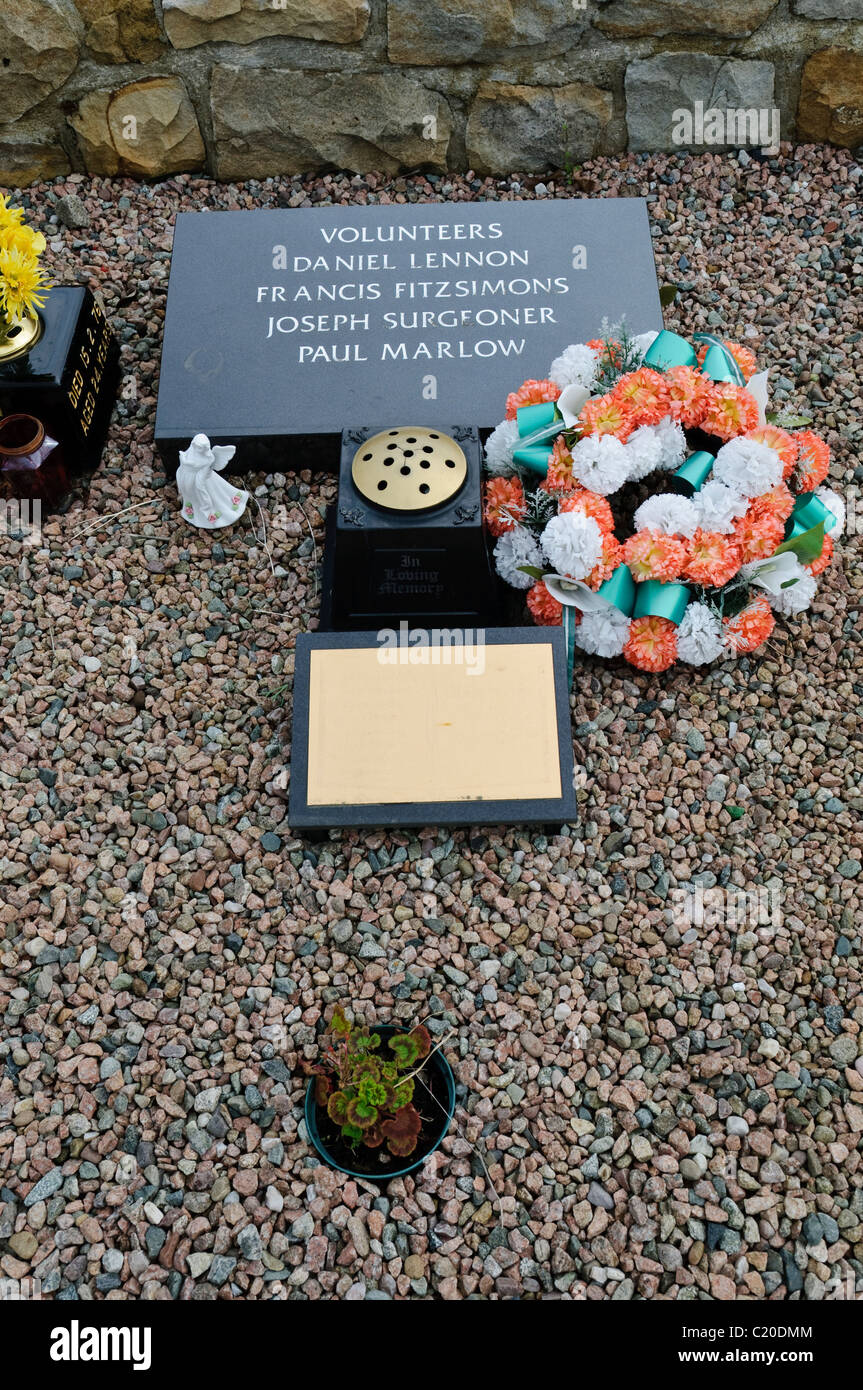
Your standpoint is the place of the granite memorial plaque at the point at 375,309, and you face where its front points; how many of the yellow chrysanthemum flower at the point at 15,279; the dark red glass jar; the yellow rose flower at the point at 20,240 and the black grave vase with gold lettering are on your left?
0

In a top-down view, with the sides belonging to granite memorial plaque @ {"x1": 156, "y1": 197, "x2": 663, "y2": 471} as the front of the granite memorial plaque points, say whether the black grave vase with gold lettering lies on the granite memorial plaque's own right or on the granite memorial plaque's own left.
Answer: on the granite memorial plaque's own right

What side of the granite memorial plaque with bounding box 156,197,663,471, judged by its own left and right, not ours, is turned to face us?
front

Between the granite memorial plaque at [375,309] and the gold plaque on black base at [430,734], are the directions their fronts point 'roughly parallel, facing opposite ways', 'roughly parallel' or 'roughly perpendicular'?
roughly parallel

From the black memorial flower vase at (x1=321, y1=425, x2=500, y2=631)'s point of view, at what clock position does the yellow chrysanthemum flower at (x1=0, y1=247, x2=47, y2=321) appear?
The yellow chrysanthemum flower is roughly at 3 o'clock from the black memorial flower vase.

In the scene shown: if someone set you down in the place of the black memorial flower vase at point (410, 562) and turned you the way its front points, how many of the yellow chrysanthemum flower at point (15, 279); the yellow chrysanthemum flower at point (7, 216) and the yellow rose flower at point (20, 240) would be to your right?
3

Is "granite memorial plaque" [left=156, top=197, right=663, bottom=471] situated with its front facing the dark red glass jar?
no

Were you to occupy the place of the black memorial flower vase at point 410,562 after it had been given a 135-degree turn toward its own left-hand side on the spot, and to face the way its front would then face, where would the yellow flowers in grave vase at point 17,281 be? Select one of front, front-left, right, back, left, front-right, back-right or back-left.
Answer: back-left

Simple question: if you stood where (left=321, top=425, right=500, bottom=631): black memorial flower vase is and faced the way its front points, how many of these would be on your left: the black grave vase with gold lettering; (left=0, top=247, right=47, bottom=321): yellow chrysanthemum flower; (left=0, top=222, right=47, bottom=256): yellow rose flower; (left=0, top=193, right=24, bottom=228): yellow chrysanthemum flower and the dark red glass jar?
0

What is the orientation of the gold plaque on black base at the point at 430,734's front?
toward the camera

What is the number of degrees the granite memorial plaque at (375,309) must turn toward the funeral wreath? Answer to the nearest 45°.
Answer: approximately 45° to its left
